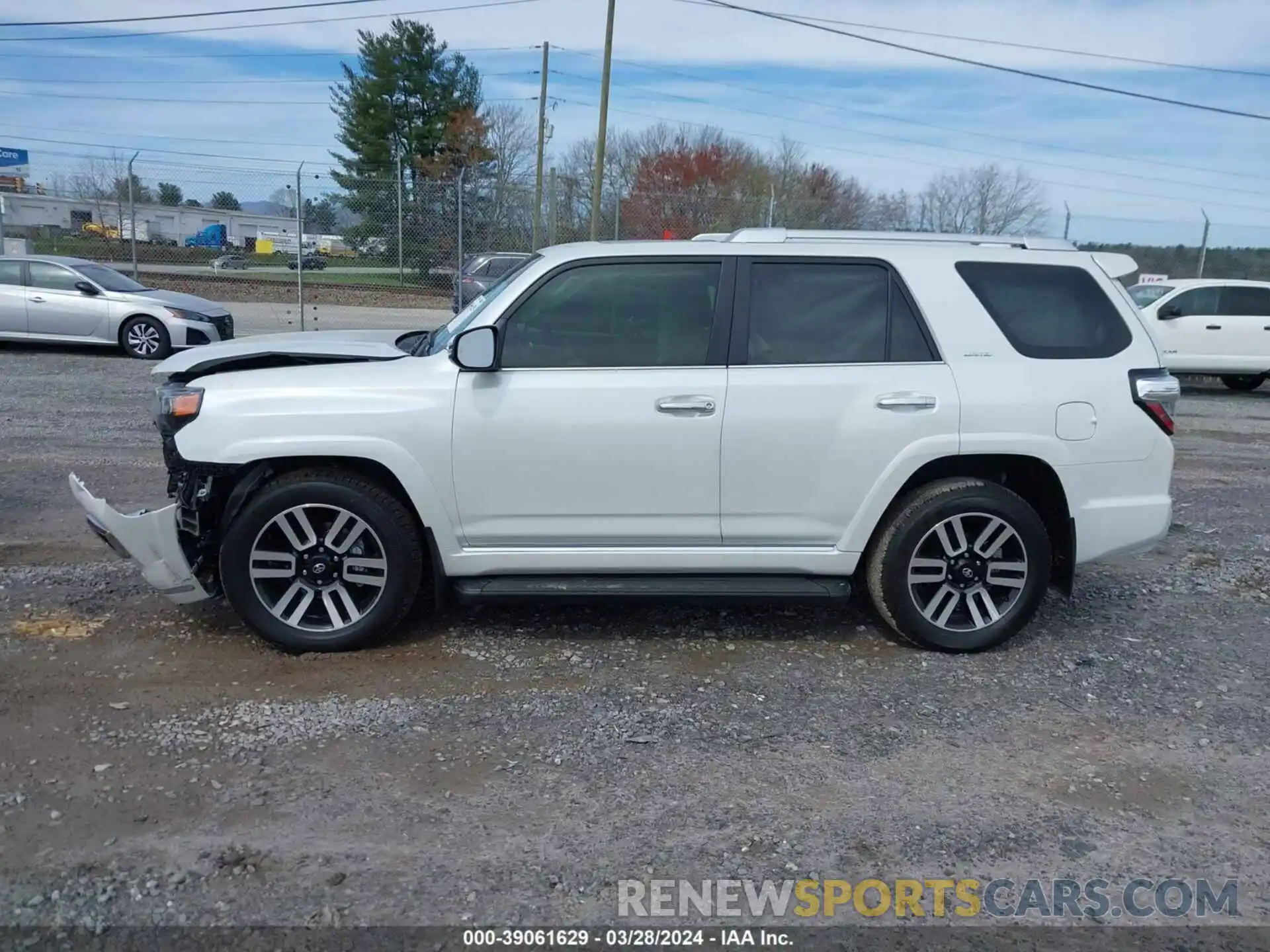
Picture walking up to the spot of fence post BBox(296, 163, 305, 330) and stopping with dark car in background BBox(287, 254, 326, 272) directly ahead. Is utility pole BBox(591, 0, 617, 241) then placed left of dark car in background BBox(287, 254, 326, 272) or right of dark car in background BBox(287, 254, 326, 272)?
right

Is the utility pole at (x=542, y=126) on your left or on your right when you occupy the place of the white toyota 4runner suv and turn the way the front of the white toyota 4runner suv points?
on your right

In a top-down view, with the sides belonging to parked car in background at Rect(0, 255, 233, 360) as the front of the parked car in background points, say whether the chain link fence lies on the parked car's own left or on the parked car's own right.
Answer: on the parked car's own left

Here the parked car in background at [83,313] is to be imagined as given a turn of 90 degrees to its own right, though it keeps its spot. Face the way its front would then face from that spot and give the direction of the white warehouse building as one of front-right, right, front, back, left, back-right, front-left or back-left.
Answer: back-right

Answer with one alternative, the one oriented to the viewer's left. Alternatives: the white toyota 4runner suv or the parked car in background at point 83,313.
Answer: the white toyota 4runner suv

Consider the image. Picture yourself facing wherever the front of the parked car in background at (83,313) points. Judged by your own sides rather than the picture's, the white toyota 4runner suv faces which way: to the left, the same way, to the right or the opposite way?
the opposite way

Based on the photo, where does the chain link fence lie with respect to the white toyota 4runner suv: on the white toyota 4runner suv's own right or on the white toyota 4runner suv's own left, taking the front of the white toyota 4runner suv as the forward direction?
on the white toyota 4runner suv's own right

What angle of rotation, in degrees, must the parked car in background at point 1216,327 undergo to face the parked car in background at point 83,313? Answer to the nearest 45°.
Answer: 0° — it already faces it

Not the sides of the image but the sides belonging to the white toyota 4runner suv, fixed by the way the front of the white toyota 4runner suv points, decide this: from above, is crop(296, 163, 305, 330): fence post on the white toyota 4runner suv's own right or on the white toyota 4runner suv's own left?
on the white toyota 4runner suv's own right

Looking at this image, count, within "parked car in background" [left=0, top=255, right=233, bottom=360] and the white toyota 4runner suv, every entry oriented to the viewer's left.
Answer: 1

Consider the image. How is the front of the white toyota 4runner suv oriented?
to the viewer's left

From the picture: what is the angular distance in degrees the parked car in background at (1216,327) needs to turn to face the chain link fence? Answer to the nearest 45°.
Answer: approximately 45° to its right

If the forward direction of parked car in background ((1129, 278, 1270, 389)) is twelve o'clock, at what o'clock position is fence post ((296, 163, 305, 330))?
The fence post is roughly at 1 o'clock from the parked car in background.
